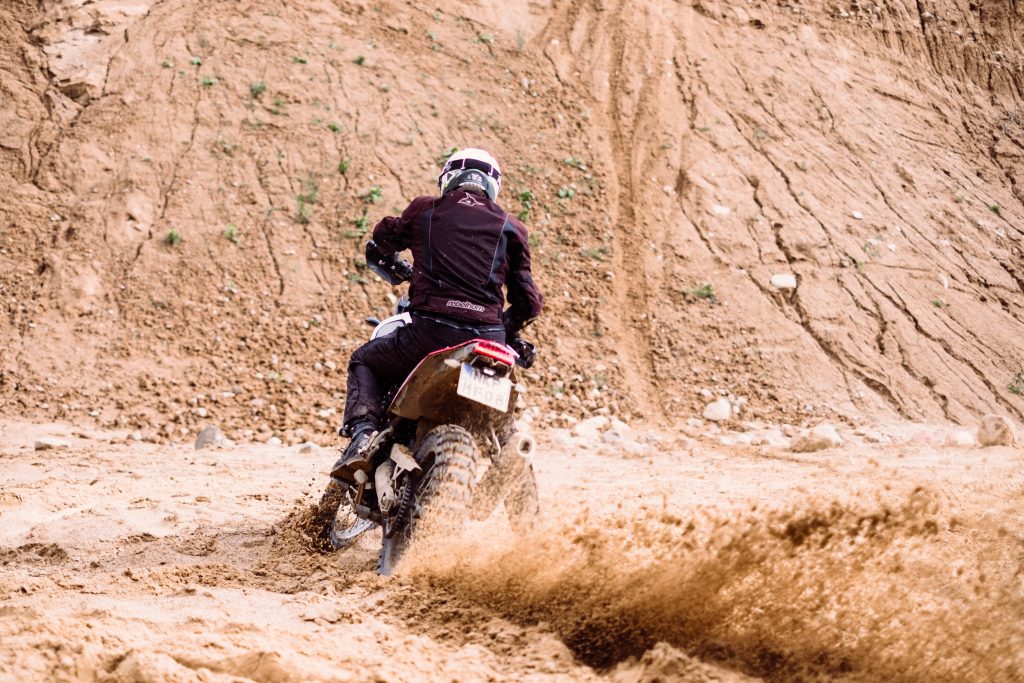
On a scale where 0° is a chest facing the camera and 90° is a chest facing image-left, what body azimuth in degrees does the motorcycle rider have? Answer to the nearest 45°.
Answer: approximately 180°

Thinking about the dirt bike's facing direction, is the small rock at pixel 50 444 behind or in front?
in front

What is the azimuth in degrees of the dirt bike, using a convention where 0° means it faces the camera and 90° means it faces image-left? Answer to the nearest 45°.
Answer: approximately 135°

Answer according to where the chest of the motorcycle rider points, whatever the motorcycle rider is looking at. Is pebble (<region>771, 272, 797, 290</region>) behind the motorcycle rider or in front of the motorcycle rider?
in front

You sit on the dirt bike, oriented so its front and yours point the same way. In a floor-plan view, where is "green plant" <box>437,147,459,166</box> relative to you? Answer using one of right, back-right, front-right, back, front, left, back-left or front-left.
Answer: front-right

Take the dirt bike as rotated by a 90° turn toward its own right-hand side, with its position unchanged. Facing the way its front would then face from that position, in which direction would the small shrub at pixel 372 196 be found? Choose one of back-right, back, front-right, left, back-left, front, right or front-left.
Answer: front-left

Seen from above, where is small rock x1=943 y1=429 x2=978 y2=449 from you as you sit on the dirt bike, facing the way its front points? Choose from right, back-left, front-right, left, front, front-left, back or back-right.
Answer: right

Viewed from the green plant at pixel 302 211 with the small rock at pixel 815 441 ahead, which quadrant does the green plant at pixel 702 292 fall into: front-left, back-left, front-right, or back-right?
front-left

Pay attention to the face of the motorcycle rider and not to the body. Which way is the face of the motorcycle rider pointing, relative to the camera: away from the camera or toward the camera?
away from the camera
